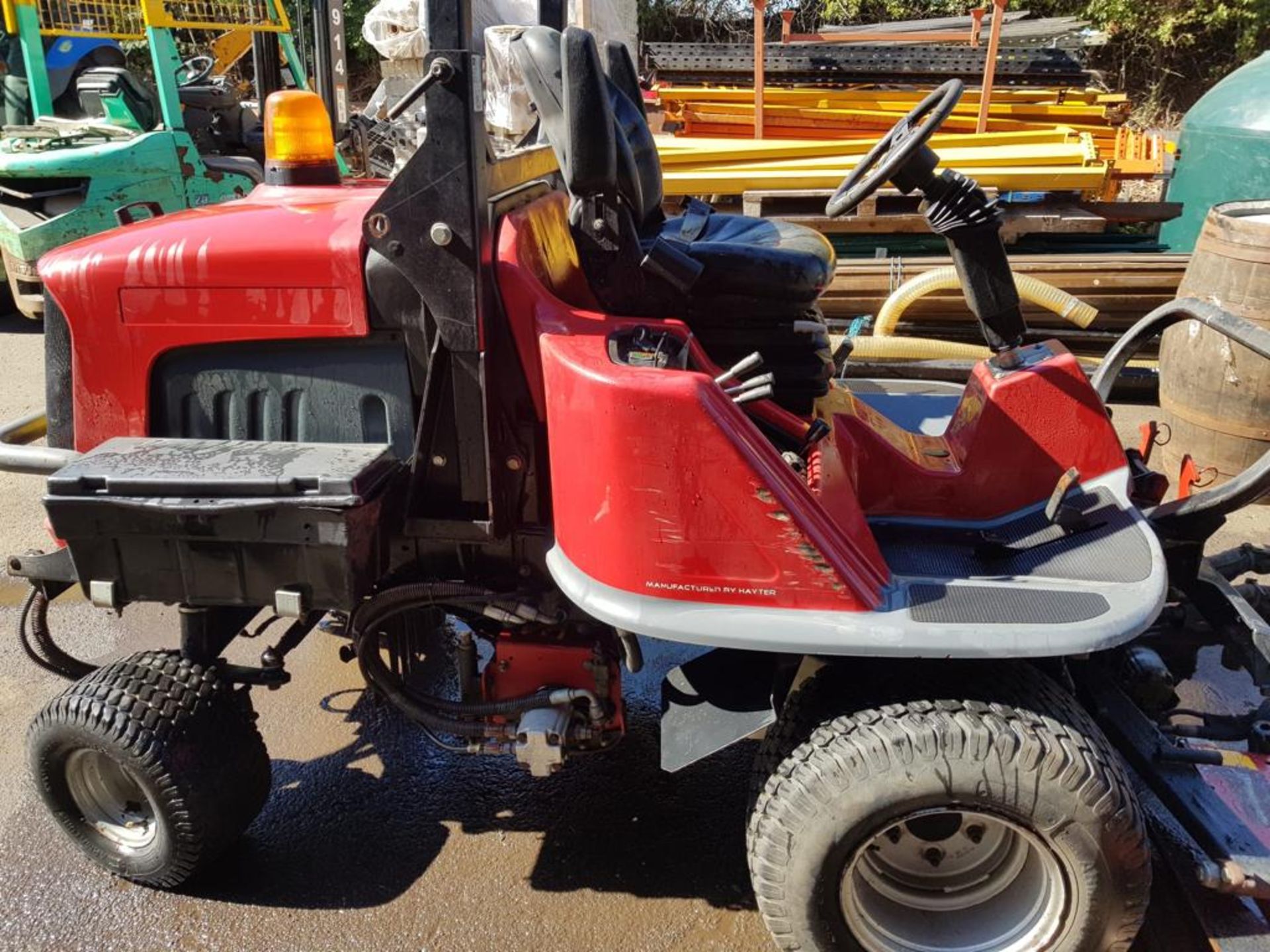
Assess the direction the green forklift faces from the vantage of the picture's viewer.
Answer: facing away from the viewer and to the right of the viewer

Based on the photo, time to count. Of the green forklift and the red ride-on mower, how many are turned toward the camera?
0

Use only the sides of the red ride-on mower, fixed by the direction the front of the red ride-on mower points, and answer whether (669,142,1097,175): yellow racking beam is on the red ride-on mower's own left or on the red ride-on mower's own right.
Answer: on the red ride-on mower's own left

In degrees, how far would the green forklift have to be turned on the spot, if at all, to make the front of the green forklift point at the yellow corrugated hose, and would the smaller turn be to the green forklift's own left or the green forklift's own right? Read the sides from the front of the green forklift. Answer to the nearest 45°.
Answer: approximately 90° to the green forklift's own right

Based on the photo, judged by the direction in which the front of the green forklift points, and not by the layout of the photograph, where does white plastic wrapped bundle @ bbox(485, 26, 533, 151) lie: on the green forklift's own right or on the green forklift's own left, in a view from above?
on the green forklift's own right

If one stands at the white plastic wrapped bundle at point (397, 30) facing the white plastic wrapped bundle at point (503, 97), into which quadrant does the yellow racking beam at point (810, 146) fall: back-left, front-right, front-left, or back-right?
front-left

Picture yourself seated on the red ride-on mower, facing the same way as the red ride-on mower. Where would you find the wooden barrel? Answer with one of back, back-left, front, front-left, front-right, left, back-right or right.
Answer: front-left

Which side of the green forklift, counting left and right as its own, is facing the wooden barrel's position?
right

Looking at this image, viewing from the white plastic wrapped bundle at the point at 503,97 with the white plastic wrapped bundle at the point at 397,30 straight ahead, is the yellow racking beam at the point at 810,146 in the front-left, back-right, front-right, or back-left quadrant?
back-right

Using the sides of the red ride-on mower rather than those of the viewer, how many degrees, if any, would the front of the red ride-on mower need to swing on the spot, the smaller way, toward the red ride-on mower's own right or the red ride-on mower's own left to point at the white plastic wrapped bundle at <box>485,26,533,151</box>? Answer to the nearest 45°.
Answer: approximately 90° to the red ride-on mower's own left

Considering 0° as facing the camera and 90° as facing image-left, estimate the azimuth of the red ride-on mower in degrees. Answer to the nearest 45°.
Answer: approximately 270°

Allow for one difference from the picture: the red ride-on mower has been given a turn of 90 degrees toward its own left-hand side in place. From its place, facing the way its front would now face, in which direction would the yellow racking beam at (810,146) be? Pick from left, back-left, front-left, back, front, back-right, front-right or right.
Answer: front

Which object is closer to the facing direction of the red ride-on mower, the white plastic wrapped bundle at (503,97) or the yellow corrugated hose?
the yellow corrugated hose

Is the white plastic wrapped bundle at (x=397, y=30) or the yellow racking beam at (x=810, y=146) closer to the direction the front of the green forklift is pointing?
the white plastic wrapped bundle
